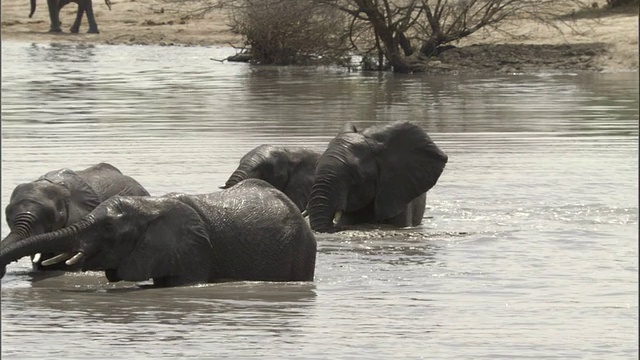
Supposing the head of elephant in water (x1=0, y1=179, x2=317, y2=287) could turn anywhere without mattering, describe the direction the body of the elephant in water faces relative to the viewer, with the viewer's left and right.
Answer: facing to the left of the viewer

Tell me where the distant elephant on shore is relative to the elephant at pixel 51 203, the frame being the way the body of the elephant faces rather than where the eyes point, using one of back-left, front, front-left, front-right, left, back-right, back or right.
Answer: back-right

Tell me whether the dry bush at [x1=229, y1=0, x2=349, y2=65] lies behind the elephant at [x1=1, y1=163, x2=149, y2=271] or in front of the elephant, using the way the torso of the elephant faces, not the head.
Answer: behind

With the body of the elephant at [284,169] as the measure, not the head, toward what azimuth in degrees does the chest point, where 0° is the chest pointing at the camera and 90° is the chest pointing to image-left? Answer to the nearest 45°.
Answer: approximately 90°

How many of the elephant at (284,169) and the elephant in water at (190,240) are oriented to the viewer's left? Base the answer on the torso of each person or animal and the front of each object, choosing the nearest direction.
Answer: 2

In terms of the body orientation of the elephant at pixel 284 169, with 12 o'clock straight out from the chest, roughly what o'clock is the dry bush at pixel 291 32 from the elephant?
The dry bush is roughly at 3 o'clock from the elephant.

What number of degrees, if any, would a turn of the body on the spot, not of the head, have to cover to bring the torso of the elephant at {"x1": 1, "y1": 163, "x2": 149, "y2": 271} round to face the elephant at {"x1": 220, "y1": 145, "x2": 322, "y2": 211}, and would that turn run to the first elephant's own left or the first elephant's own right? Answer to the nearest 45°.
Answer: approximately 180°

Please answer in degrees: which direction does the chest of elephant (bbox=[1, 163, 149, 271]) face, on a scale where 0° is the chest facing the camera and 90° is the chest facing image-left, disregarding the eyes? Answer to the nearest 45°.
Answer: approximately 45°

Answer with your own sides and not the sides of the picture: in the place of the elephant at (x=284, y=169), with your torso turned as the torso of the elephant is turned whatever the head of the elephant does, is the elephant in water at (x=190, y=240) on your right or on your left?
on your left

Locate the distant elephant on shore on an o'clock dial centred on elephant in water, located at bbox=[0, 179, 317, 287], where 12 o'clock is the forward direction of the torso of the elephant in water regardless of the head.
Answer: The distant elephant on shore is roughly at 3 o'clock from the elephant in water.

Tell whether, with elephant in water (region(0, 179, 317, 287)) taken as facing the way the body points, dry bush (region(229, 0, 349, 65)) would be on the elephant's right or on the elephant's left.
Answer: on the elephant's right

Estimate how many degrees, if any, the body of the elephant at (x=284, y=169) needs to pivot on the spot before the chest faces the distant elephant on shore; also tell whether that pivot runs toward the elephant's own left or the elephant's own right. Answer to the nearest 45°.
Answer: approximately 90° to the elephant's own right
